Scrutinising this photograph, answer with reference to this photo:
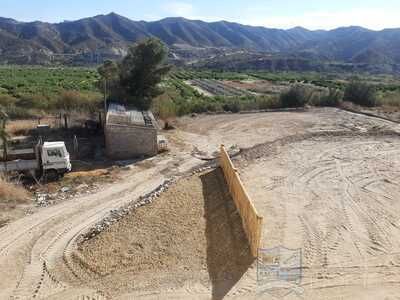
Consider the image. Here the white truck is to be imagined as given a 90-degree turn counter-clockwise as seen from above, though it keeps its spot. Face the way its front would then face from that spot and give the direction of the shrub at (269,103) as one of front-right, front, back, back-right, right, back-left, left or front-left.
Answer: front-right

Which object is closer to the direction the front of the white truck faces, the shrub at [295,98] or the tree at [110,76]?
the shrub

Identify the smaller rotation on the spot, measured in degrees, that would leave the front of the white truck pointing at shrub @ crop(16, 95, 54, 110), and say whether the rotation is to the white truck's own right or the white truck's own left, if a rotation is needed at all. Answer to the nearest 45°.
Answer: approximately 90° to the white truck's own left

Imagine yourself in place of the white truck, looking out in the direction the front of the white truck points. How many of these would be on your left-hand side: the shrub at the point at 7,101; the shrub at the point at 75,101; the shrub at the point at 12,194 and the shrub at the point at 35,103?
3

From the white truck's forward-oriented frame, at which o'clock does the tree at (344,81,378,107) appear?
The tree is roughly at 11 o'clock from the white truck.

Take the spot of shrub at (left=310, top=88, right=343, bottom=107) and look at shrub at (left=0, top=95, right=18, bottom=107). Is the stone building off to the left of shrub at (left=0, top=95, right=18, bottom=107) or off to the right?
left

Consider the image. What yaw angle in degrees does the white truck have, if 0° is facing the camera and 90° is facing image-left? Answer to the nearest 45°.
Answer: approximately 270°

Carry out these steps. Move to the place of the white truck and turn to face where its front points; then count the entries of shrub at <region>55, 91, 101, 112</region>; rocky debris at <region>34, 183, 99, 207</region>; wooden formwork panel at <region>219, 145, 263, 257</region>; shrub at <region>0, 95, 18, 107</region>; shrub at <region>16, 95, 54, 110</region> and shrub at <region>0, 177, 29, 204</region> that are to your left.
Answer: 3

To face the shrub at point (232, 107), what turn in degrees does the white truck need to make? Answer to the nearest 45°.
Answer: approximately 45° to its left

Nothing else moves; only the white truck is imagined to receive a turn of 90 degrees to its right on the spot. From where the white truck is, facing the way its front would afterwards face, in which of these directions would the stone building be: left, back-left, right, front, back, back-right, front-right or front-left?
back-left

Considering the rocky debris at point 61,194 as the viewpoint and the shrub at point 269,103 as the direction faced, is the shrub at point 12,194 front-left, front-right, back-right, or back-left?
back-left

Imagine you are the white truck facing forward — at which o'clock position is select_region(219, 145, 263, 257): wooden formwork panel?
The wooden formwork panel is roughly at 2 o'clock from the white truck.

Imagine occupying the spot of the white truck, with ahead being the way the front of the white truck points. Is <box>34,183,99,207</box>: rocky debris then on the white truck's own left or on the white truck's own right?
on the white truck's own right

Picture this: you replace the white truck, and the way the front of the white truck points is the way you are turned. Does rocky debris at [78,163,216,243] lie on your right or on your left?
on your right

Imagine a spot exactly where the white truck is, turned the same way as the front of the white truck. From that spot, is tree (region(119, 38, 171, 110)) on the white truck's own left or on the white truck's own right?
on the white truck's own left

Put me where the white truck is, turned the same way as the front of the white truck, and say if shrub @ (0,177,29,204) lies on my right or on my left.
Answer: on my right

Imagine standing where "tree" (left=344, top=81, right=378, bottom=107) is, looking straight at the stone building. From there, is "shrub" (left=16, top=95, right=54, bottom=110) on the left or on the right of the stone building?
right

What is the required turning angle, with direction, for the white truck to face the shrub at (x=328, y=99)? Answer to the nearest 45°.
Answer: approximately 45° to its left

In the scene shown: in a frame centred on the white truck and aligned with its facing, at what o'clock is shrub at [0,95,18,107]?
The shrub is roughly at 9 o'clock from the white truck.
